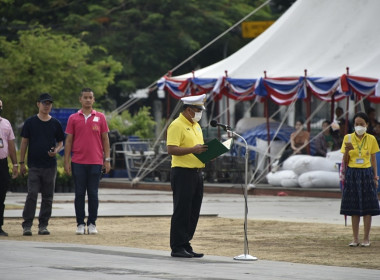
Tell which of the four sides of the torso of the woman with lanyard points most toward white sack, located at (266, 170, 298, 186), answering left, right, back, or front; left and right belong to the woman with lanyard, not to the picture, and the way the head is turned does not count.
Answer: back

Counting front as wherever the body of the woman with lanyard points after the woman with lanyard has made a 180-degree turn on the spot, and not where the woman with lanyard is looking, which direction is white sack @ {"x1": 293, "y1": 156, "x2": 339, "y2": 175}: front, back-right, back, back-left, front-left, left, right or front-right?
front

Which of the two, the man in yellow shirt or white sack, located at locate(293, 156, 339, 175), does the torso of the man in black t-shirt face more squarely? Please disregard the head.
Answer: the man in yellow shirt

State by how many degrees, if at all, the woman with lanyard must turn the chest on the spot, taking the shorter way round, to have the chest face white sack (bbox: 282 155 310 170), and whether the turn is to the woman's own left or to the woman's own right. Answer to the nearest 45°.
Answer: approximately 180°

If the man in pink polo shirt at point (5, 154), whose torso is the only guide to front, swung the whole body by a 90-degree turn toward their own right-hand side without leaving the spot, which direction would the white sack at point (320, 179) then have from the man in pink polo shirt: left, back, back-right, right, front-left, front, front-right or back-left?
back-right
